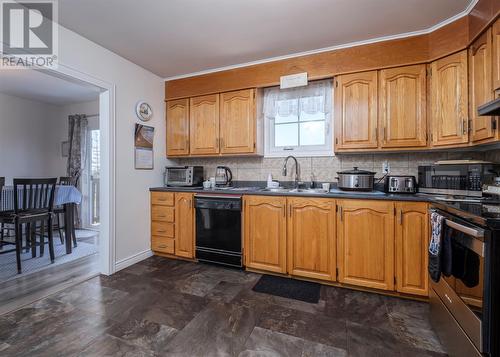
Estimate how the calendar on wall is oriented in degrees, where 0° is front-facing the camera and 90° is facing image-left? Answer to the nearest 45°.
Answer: approximately 315°

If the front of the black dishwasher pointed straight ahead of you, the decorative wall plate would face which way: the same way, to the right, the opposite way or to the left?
to the left

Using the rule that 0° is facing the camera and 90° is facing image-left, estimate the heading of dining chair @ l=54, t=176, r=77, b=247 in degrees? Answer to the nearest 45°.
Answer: approximately 45°

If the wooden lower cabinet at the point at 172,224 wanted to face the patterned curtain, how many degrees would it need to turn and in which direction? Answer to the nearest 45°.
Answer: approximately 90° to its right

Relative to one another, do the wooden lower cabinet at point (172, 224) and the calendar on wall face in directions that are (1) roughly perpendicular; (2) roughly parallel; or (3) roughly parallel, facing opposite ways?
roughly perpendicular

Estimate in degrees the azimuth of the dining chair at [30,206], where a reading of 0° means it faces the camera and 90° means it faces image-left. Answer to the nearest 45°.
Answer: approximately 135°

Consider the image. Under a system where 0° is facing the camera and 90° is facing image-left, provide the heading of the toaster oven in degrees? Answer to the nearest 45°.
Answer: approximately 45°

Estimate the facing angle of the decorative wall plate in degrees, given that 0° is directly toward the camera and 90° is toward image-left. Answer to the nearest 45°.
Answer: approximately 315°

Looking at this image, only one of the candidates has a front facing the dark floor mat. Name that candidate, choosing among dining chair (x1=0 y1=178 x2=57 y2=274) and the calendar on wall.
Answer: the calendar on wall

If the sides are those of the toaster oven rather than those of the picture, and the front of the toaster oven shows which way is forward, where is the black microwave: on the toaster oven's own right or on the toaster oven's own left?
on the toaster oven's own left

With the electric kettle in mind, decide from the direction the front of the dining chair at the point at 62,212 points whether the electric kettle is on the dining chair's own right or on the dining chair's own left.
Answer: on the dining chair's own left
